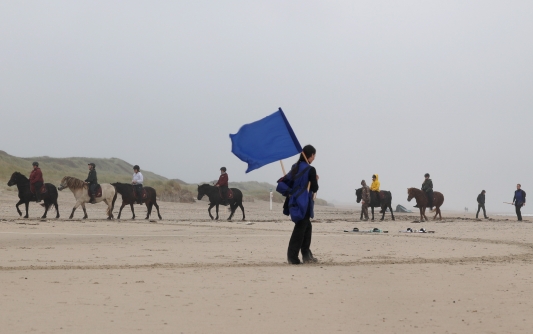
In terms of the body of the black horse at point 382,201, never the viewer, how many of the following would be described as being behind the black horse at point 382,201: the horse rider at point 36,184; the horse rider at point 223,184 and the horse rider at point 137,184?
0

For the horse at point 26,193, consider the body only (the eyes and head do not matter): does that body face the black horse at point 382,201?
no

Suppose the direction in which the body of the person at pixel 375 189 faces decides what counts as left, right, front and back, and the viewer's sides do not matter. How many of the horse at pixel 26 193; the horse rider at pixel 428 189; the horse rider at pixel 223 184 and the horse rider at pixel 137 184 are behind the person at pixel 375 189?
1

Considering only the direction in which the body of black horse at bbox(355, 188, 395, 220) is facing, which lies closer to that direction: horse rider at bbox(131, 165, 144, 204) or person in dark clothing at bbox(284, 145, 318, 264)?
the horse rider

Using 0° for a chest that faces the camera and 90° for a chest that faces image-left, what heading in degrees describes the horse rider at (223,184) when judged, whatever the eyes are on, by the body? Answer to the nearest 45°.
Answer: approximately 90°

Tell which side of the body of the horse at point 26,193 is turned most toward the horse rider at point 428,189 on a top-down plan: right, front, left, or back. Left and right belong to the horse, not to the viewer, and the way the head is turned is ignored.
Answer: back

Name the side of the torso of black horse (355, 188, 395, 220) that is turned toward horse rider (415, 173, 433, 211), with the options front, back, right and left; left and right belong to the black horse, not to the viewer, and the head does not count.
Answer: back

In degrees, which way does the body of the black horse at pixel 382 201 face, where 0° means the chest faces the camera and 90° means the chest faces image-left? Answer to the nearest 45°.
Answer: approximately 90°

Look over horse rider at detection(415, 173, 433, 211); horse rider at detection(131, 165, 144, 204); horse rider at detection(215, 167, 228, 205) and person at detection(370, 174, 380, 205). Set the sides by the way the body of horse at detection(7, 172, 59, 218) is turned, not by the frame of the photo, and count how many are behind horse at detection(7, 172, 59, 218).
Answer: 4

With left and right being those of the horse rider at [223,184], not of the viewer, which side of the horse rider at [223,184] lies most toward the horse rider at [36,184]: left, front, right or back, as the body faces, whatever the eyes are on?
front

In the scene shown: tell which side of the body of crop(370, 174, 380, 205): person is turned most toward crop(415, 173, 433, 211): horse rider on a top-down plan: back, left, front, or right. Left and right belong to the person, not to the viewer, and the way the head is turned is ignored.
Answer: back

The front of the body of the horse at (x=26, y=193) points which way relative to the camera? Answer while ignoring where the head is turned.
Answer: to the viewer's left
